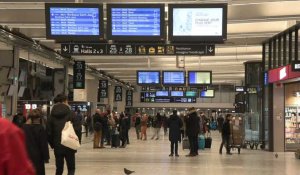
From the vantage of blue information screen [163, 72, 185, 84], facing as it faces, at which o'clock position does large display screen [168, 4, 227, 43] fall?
The large display screen is roughly at 12 o'clock from the blue information screen.

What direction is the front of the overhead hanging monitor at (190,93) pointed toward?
toward the camera

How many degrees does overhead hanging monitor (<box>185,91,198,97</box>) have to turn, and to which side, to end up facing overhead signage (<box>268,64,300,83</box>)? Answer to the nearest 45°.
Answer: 0° — it already faces it

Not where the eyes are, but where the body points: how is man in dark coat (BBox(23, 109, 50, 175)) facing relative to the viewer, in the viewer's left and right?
facing away from the viewer

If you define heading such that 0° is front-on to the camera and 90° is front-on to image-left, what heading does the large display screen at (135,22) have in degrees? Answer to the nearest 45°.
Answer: approximately 0°

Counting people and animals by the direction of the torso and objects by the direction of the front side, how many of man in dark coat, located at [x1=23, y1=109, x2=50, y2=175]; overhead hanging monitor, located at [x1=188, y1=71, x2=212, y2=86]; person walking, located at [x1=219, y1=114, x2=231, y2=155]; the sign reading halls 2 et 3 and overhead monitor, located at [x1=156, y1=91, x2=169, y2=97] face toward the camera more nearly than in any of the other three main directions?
3

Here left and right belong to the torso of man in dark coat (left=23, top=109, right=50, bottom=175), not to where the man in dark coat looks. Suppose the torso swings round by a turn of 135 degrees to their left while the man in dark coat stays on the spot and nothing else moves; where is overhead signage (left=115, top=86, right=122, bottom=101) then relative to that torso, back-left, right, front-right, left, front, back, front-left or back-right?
back-right

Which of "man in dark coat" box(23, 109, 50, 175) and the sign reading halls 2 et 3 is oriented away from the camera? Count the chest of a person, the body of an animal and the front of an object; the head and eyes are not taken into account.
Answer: the man in dark coat

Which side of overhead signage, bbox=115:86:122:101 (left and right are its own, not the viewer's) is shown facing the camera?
front
